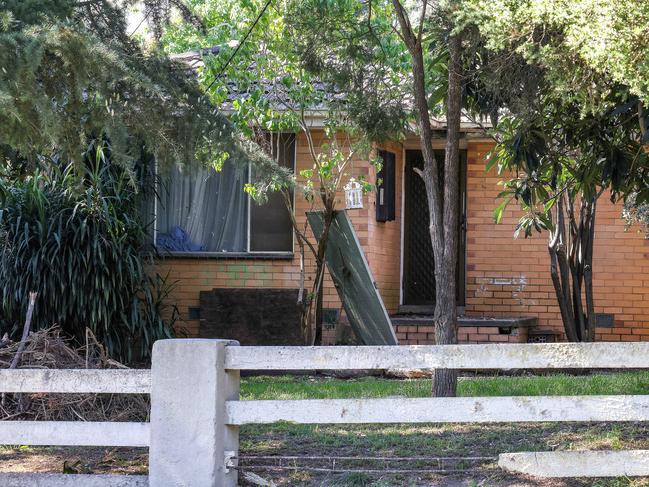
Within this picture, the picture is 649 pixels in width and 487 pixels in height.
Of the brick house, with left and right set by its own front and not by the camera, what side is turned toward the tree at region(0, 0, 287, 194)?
front

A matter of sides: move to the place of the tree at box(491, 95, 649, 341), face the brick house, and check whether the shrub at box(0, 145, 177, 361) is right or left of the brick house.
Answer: left

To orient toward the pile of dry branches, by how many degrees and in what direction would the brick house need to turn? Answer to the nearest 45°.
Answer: approximately 45° to its right

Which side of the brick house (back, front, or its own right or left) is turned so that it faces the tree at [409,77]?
front

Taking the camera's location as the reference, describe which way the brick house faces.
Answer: facing the viewer

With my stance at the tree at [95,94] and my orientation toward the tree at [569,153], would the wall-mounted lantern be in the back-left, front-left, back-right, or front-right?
front-left

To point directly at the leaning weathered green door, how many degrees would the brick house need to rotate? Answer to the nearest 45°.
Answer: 0° — it already faces it

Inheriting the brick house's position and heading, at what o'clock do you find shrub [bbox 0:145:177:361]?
The shrub is roughly at 2 o'clock from the brick house.

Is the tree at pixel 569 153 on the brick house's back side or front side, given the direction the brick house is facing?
on the front side
